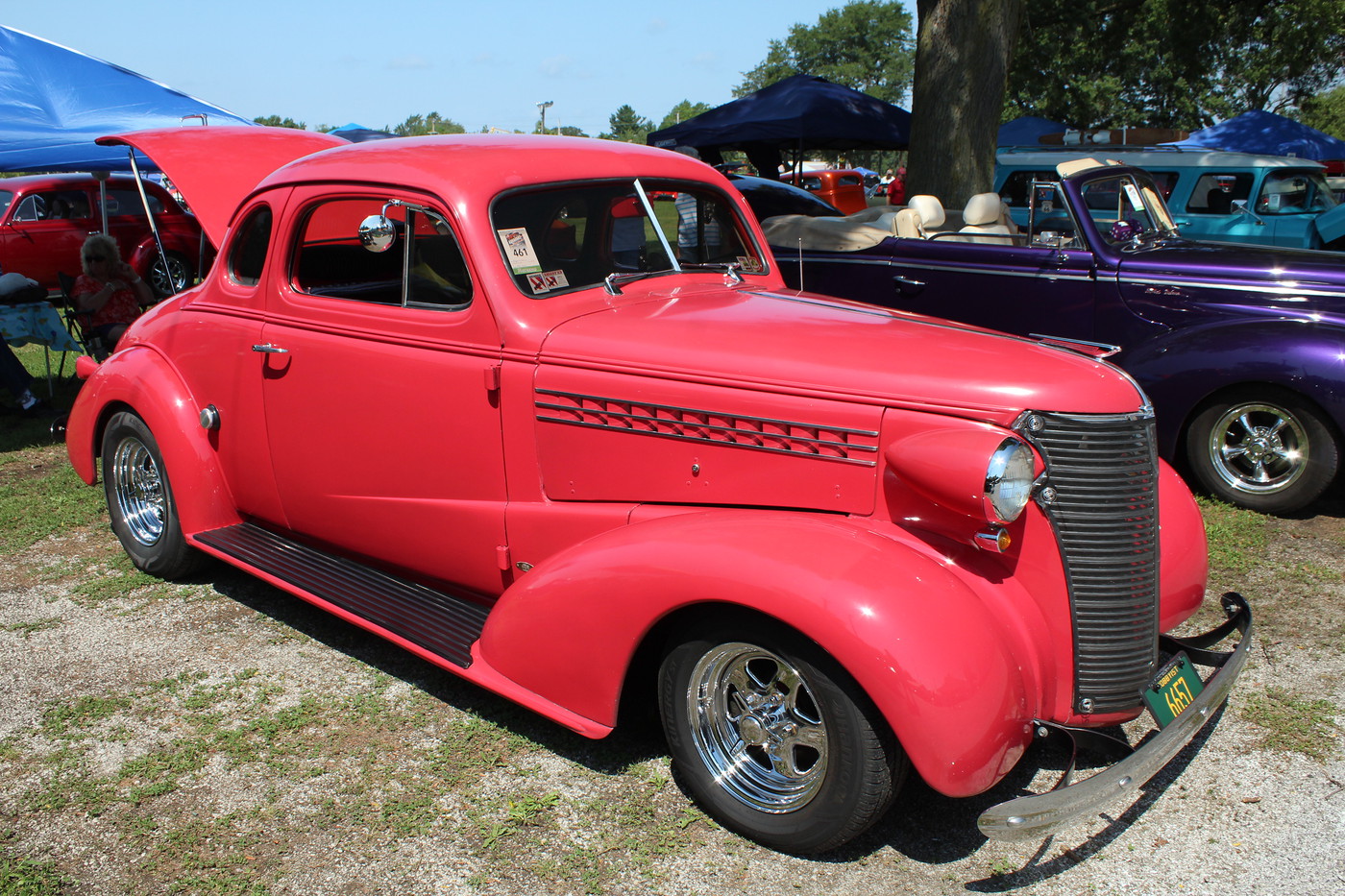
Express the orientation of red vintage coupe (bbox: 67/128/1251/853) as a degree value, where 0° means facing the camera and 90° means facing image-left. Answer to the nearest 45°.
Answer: approximately 315°

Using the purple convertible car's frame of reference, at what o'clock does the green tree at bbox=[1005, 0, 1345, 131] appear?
The green tree is roughly at 9 o'clock from the purple convertible car.

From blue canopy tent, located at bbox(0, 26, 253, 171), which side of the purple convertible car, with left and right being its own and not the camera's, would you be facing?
back

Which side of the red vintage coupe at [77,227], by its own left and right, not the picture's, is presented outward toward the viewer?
left

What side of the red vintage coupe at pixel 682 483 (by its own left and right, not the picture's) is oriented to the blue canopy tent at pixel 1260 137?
left

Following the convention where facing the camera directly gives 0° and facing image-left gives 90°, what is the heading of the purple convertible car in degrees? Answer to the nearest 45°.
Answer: approximately 270°

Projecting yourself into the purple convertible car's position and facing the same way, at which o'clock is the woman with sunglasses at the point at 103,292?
The woman with sunglasses is roughly at 6 o'clock from the purple convertible car.

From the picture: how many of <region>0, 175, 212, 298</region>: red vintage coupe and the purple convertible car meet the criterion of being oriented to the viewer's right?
1

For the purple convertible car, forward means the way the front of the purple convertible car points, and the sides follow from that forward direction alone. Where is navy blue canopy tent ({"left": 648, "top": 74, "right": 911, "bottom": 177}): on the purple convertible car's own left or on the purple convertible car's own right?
on the purple convertible car's own left

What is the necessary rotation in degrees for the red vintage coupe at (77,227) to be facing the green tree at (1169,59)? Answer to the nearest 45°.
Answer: approximately 180°
